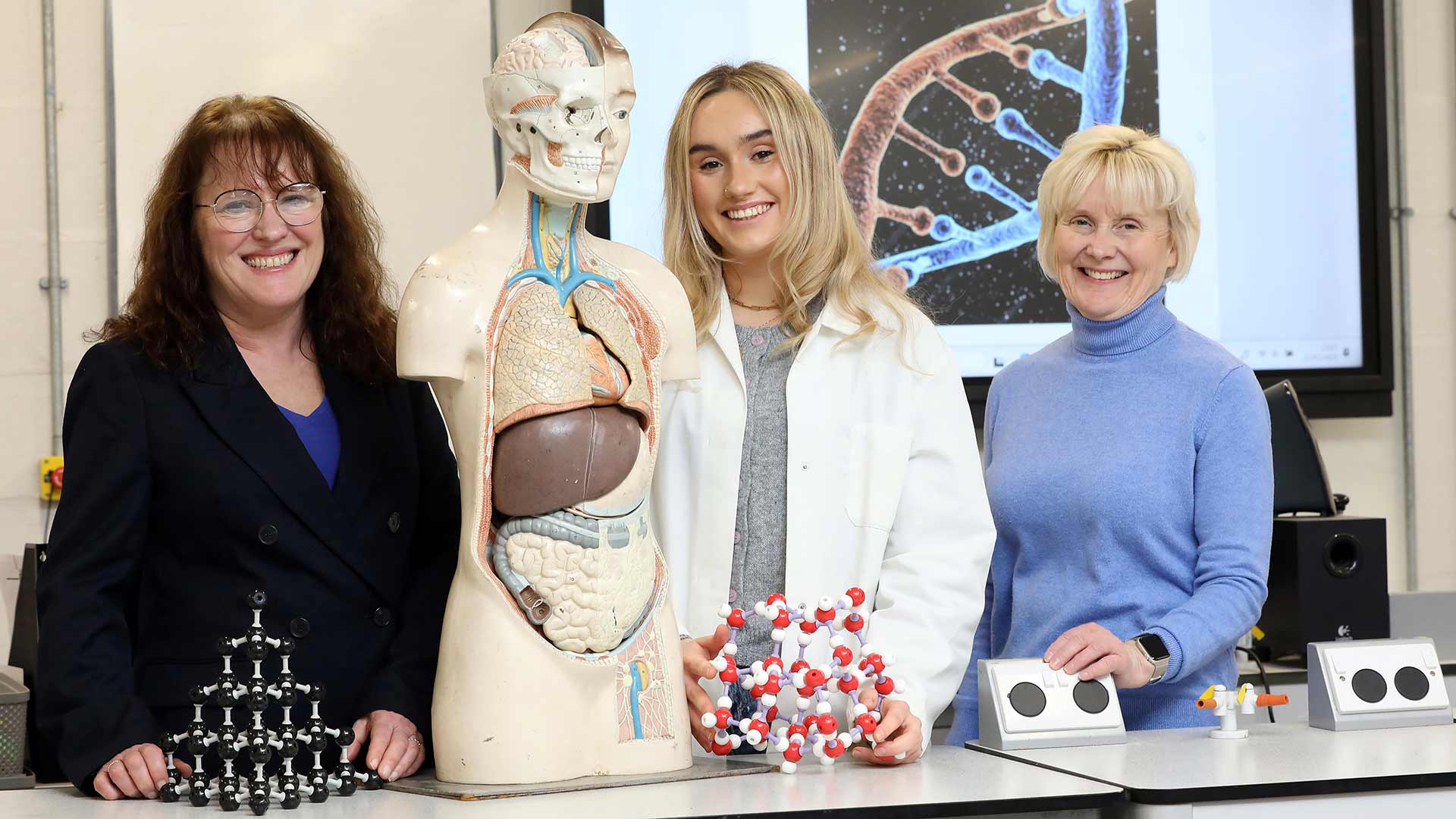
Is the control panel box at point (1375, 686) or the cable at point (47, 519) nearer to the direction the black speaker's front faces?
the control panel box

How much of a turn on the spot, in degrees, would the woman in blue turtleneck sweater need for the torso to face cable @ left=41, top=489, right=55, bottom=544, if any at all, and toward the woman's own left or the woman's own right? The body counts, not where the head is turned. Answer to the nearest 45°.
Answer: approximately 45° to the woman's own right

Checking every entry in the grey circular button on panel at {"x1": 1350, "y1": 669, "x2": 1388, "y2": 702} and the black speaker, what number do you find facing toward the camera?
2

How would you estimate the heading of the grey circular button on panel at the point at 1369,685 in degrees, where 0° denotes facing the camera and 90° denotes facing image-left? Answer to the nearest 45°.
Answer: approximately 0°

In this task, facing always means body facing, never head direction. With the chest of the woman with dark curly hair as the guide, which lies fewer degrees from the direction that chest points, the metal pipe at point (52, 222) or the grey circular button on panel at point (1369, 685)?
the grey circular button on panel

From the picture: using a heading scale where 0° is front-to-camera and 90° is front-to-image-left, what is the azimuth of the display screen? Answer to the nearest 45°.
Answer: approximately 0°
